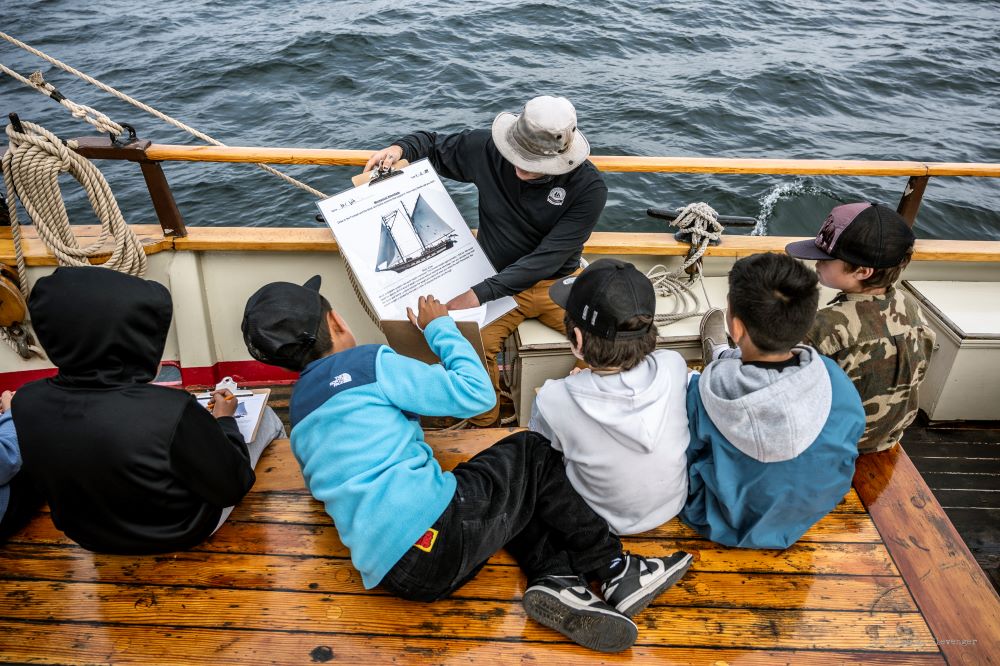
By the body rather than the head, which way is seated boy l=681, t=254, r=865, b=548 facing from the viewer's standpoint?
away from the camera

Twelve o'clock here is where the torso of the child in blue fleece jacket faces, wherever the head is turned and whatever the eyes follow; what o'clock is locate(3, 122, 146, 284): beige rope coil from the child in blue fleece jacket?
The beige rope coil is roughly at 9 o'clock from the child in blue fleece jacket.

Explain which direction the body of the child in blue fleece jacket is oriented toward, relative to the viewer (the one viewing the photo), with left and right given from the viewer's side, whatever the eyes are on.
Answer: facing away from the viewer and to the right of the viewer

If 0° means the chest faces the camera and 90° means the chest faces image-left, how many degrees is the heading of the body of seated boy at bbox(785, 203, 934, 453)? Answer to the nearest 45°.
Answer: approximately 135°

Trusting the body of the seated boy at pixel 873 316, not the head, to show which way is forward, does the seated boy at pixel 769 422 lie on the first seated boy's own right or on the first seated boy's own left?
on the first seated boy's own left

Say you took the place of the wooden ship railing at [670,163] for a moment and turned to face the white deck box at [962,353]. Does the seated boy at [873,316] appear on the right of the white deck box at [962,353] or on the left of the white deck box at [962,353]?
right

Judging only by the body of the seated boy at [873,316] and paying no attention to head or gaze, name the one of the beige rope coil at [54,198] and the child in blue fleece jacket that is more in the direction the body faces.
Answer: the beige rope coil

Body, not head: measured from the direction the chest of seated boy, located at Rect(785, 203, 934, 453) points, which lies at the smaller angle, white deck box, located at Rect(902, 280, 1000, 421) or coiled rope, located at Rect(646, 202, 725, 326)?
the coiled rope
